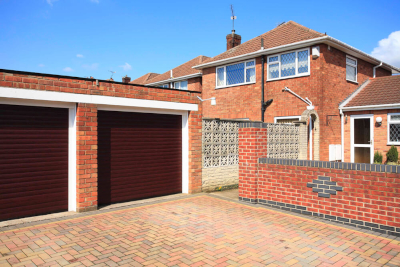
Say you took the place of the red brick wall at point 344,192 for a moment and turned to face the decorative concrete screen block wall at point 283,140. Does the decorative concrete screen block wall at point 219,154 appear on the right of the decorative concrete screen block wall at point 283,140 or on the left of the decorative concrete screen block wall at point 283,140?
left

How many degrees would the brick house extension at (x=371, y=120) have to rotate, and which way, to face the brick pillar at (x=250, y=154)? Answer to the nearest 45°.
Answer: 0° — it already faces it

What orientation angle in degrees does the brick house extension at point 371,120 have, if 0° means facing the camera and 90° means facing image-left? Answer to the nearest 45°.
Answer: approximately 0°

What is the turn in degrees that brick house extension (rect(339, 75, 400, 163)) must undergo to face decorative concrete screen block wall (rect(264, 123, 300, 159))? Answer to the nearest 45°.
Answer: approximately 45° to its right

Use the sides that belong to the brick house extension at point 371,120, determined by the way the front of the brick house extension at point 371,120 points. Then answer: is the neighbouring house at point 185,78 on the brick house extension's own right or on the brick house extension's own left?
on the brick house extension's own right

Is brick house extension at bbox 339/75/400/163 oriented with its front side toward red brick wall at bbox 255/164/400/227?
yes
